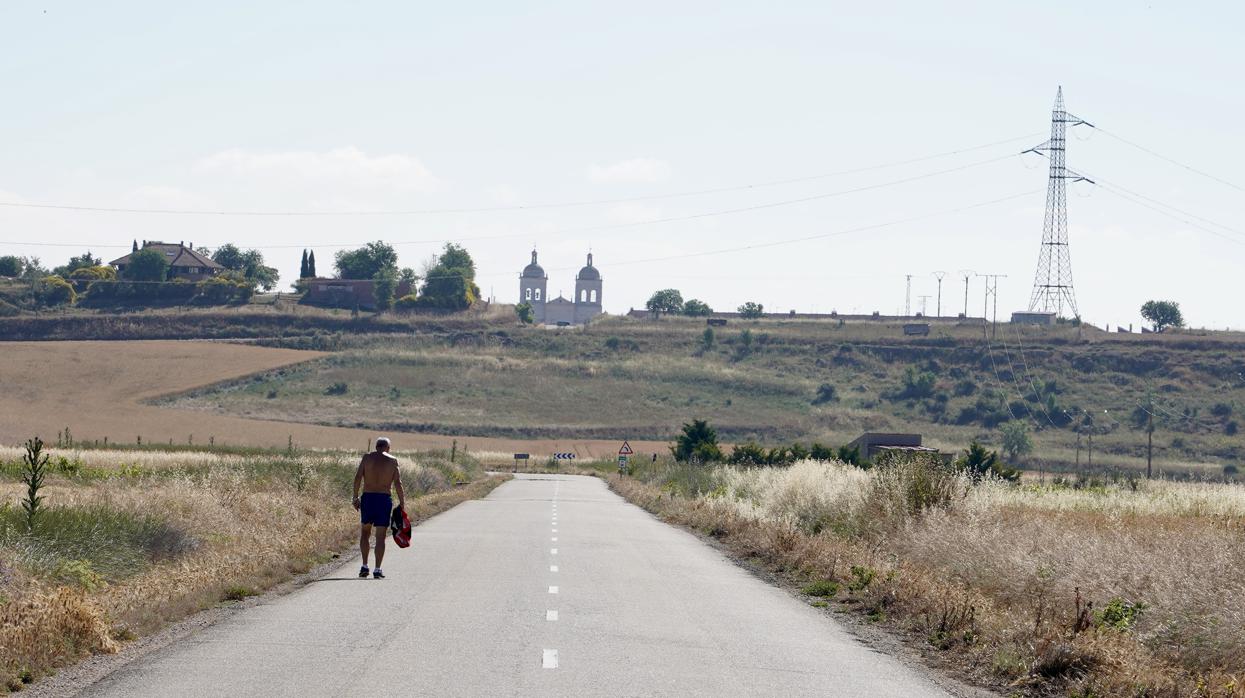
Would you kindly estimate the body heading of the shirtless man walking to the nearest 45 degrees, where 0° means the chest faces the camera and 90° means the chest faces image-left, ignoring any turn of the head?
approximately 180°

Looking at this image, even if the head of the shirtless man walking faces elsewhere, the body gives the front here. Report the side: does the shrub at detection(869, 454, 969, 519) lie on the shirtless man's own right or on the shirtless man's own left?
on the shirtless man's own right

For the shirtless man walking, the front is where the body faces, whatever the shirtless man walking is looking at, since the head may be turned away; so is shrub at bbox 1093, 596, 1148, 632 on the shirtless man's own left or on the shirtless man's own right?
on the shirtless man's own right
